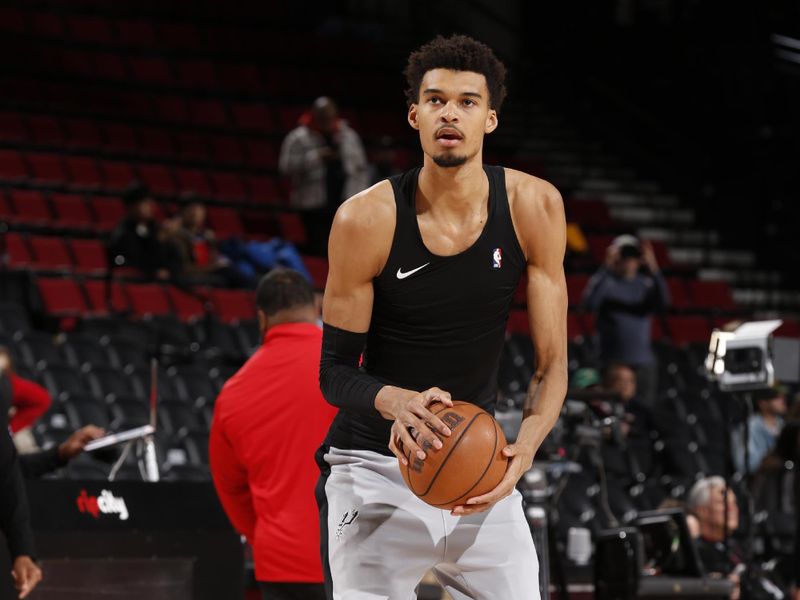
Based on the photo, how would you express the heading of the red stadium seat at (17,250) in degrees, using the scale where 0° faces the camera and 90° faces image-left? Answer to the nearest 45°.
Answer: approximately 315°

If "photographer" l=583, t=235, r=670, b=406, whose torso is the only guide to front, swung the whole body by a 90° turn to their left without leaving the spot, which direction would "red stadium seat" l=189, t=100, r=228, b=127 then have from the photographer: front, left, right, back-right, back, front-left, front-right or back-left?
back-left

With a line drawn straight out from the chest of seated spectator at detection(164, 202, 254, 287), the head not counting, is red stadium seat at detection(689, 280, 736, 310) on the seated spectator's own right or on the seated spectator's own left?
on the seated spectator's own left

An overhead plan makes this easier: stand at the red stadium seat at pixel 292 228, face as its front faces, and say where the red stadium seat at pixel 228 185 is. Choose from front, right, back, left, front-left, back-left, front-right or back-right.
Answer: back

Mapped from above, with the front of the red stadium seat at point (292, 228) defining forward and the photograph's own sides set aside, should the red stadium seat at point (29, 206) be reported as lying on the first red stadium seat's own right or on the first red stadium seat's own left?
on the first red stadium seat's own right

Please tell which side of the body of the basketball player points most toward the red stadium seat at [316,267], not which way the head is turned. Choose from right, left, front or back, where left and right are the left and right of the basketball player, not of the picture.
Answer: back

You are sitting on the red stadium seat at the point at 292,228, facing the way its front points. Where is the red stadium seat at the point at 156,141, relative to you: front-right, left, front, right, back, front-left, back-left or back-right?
back

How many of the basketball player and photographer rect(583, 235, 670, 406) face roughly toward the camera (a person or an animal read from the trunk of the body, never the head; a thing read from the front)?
2

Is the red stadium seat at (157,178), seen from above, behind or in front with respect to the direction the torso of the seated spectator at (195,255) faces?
behind

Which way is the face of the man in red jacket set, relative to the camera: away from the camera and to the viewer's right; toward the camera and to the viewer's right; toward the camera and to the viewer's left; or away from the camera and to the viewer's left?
away from the camera and to the viewer's left
